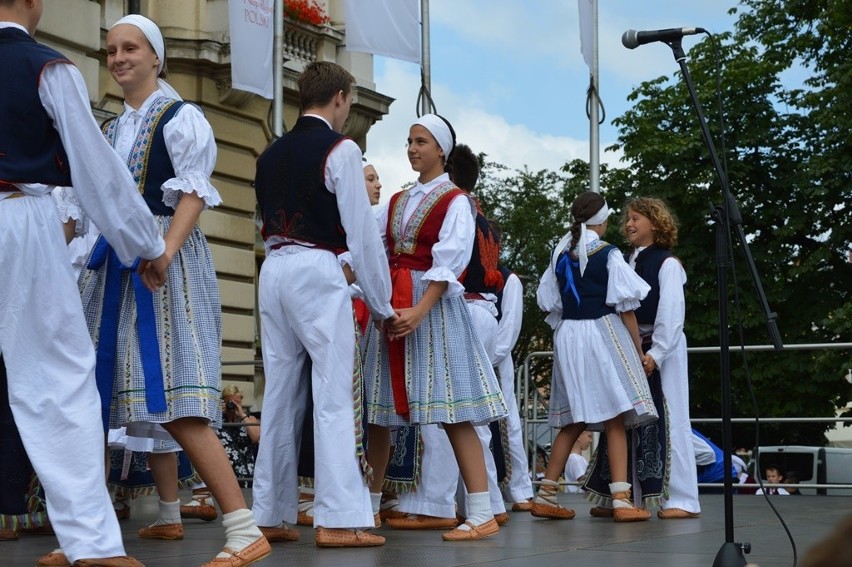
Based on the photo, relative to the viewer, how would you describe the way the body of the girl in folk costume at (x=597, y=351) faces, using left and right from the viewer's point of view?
facing away from the viewer and to the right of the viewer

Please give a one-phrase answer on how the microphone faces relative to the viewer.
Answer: facing to the left of the viewer

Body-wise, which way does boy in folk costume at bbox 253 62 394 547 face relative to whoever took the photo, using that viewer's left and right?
facing away from the viewer and to the right of the viewer

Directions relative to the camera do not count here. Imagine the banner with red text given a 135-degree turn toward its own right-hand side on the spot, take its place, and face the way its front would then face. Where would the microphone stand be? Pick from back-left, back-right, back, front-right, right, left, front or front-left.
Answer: back-left

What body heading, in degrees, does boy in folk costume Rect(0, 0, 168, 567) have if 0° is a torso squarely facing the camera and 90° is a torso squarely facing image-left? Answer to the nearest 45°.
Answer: approximately 225°

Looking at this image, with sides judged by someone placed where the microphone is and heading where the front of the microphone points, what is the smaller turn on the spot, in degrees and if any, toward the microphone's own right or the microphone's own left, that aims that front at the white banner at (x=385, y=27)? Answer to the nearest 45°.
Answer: approximately 90° to the microphone's own right

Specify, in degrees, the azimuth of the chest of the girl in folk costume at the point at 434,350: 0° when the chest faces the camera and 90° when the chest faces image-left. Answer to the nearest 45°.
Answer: approximately 45°

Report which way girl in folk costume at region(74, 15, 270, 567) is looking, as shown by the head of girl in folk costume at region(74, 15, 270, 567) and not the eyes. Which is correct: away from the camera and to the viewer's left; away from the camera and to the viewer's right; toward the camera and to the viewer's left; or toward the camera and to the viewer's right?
toward the camera and to the viewer's left

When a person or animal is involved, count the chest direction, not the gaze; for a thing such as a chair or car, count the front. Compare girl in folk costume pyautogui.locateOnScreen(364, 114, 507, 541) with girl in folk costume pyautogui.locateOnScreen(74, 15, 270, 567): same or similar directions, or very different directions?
same or similar directions

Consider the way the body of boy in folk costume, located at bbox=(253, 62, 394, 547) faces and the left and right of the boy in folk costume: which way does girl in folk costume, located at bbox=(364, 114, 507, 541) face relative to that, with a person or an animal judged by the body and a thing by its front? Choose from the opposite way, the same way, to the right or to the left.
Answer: the opposite way

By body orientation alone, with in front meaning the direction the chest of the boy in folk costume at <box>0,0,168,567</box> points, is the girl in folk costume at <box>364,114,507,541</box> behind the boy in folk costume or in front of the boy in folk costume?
in front

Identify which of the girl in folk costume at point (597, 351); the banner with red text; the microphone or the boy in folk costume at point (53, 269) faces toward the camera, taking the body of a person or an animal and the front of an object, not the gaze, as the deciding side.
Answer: the banner with red text

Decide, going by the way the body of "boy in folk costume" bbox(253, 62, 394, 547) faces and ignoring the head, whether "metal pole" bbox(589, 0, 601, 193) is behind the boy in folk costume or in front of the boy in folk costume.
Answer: in front

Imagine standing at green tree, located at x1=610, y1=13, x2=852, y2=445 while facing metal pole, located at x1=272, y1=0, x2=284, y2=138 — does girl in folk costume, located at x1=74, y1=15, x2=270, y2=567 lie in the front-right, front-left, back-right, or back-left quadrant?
front-left

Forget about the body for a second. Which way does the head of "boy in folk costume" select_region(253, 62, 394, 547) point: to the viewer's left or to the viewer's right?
to the viewer's right

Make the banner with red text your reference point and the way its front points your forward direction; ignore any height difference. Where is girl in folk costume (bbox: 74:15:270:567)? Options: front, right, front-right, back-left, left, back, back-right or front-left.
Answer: front
